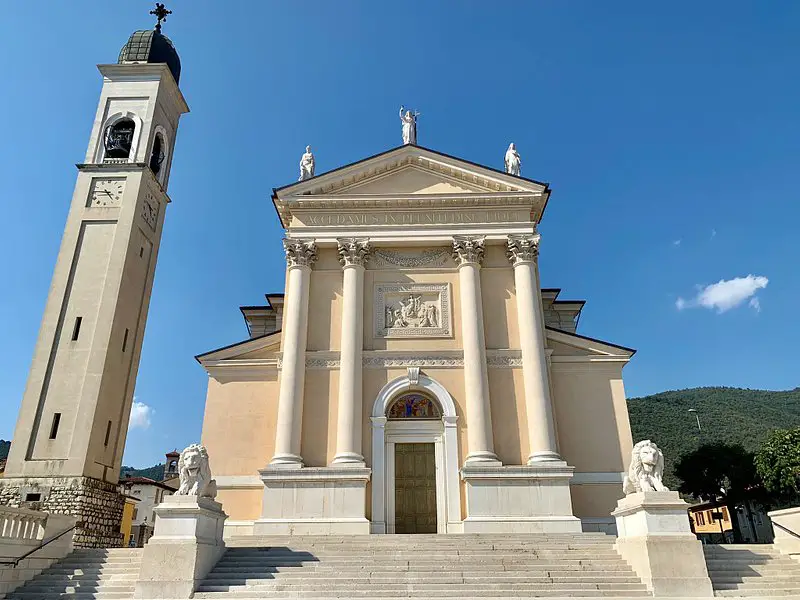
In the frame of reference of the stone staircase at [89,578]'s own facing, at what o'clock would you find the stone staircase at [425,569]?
the stone staircase at [425,569] is roughly at 10 o'clock from the stone staircase at [89,578].

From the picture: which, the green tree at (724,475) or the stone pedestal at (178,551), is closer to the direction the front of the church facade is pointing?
the stone pedestal

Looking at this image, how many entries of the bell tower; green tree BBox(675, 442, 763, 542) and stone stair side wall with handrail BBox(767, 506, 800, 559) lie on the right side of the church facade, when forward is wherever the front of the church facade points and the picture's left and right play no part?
1

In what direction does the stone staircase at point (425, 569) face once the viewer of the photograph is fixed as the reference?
facing the viewer

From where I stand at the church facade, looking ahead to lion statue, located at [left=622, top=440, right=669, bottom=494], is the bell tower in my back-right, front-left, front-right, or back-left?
back-right

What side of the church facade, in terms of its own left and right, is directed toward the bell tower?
right

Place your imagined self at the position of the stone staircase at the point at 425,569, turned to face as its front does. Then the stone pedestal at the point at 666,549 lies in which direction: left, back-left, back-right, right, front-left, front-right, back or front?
left

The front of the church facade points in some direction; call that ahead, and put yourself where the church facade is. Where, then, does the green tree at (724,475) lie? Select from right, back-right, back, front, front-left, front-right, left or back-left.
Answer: back-left

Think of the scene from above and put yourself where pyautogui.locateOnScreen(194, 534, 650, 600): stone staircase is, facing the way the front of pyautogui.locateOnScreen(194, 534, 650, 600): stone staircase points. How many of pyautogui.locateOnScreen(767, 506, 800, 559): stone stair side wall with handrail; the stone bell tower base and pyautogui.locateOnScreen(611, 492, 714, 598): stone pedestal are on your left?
2

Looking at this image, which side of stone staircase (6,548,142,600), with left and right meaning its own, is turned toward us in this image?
front

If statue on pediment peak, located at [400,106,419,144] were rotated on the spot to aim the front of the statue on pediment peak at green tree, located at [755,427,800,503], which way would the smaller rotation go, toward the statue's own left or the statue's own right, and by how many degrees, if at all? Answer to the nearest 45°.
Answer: approximately 135° to the statue's own left

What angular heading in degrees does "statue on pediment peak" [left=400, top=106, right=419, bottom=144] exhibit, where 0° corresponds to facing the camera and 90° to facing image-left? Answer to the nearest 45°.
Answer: approximately 0°

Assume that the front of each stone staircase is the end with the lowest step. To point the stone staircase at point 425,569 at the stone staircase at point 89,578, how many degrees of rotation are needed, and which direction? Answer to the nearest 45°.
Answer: approximately 90° to its right
